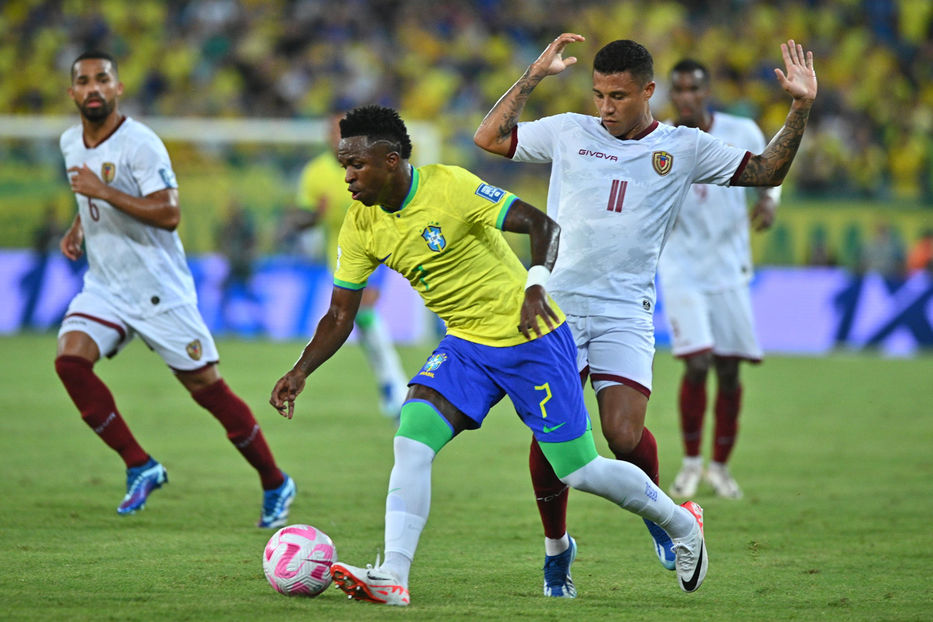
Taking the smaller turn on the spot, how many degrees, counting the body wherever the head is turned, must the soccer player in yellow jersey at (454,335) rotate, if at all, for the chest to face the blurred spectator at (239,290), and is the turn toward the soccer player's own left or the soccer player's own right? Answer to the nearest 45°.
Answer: approximately 135° to the soccer player's own right

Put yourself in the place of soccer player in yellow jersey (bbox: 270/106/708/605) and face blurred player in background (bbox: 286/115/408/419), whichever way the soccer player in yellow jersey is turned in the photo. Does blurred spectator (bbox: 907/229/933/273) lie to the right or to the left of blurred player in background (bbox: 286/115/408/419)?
right

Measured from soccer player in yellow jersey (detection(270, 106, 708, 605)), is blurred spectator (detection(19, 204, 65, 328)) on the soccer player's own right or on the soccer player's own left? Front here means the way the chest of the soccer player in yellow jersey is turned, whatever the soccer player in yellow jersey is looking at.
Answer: on the soccer player's own right

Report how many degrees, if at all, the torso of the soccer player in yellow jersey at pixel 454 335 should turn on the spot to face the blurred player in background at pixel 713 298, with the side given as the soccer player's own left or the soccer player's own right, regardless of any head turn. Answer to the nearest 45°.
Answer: approximately 180°

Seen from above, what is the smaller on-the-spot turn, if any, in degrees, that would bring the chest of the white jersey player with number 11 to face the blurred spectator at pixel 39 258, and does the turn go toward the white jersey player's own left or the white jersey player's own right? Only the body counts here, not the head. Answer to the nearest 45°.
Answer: approximately 135° to the white jersey player's own right

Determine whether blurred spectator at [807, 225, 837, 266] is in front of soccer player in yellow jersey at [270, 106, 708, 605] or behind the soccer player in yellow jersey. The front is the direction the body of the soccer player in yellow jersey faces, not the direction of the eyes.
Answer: behind

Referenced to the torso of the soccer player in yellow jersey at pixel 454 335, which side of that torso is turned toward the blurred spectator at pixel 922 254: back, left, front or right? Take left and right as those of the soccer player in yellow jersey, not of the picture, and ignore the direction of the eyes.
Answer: back

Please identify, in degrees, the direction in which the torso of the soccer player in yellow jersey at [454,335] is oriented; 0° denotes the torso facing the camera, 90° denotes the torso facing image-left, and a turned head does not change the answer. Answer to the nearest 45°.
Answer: approximately 45°

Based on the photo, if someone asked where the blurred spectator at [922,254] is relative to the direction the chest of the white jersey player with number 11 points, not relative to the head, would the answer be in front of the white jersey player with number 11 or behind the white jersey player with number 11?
behind

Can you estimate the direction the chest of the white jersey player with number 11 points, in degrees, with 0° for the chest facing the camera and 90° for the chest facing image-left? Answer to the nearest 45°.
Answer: approximately 0°
